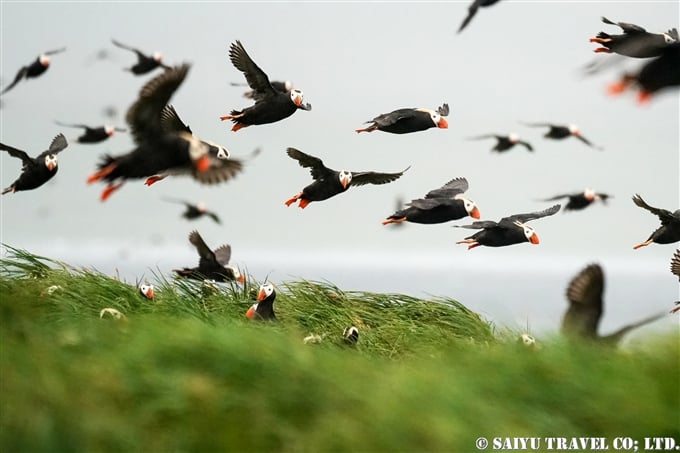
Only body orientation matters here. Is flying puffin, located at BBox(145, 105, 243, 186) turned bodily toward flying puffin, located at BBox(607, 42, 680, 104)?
yes

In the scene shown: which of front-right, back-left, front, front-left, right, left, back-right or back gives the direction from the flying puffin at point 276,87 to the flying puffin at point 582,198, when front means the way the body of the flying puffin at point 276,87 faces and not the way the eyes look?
front

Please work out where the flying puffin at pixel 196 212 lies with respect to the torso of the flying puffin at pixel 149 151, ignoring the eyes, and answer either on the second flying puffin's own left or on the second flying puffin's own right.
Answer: on the second flying puffin's own left

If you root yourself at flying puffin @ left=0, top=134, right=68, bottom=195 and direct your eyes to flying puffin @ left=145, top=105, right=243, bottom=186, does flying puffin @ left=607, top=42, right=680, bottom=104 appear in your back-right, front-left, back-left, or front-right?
front-left

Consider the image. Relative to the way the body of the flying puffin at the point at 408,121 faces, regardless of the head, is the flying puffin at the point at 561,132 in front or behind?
in front

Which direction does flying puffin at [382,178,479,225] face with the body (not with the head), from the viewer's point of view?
to the viewer's right

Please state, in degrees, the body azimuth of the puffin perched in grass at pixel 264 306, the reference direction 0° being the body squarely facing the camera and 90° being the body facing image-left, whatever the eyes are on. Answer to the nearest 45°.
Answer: approximately 45°

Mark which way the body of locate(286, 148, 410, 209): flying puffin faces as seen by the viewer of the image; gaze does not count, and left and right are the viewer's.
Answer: facing the viewer and to the right of the viewer

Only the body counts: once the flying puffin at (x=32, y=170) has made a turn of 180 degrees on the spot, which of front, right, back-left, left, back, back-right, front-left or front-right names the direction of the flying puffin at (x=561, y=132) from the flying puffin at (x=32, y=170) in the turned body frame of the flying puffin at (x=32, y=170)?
back-right

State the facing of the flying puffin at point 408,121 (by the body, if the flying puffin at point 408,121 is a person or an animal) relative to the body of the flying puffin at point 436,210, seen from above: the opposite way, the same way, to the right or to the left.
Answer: the same way

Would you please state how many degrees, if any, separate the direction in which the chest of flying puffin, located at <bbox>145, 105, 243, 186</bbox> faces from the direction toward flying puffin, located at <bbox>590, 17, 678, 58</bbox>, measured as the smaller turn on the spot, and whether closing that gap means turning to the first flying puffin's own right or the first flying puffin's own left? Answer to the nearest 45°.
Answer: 0° — it already faces it

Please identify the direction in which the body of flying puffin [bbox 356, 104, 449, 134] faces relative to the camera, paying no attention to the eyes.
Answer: to the viewer's right

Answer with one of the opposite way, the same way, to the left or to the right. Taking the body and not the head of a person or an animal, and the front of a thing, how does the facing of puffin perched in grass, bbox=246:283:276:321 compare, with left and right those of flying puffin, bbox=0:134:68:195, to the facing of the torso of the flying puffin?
to the right

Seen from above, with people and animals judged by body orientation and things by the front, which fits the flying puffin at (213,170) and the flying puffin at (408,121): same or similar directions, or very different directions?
same or similar directions

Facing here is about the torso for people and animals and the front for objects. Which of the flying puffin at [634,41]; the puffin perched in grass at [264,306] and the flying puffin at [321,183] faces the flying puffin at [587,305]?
the flying puffin at [321,183]

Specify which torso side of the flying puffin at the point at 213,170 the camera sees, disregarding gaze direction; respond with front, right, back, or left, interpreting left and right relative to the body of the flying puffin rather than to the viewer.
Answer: right

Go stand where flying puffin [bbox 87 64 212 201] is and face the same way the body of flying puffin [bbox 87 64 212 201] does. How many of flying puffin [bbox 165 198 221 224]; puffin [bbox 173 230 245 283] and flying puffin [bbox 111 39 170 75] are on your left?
3

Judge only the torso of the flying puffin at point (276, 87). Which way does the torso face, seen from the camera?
to the viewer's right

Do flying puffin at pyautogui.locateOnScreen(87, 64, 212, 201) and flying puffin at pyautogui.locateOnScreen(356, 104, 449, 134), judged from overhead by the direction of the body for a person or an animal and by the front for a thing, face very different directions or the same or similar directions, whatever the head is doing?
same or similar directions
